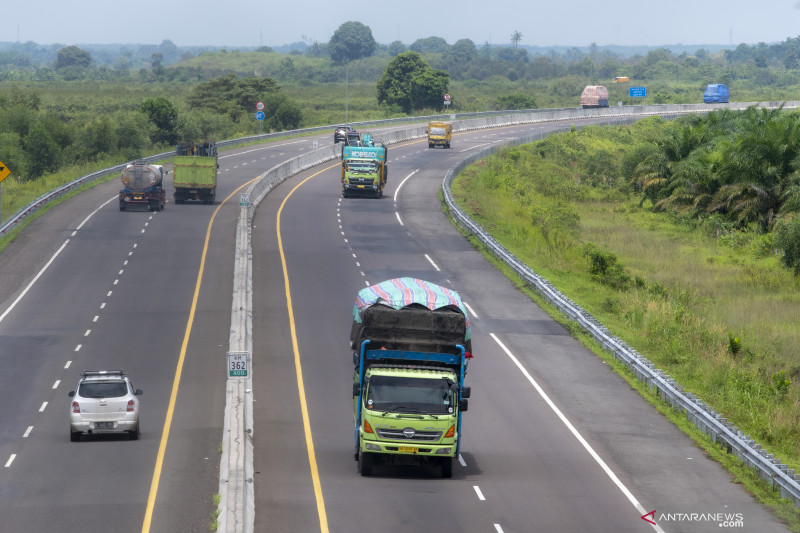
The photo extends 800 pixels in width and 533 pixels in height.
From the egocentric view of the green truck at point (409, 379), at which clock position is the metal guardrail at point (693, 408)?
The metal guardrail is roughly at 8 o'clock from the green truck.

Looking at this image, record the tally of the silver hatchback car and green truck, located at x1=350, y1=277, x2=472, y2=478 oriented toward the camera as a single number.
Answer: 1

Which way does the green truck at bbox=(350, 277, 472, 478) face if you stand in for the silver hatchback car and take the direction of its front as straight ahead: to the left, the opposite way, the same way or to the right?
the opposite way

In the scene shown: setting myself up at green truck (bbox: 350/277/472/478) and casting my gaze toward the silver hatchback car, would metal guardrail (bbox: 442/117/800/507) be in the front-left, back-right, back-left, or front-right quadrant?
back-right

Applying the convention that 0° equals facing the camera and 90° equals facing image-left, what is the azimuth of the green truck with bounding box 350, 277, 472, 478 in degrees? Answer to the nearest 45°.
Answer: approximately 0°

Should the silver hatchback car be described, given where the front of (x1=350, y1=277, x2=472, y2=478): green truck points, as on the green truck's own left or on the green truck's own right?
on the green truck's own right

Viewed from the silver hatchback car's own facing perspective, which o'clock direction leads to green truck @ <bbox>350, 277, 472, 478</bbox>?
The green truck is roughly at 4 o'clock from the silver hatchback car.

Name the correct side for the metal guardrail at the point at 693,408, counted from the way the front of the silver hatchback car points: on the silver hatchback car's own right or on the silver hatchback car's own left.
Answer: on the silver hatchback car's own right

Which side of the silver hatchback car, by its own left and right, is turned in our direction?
back
